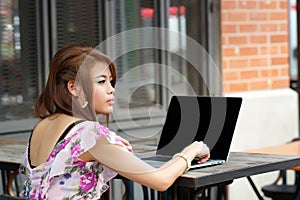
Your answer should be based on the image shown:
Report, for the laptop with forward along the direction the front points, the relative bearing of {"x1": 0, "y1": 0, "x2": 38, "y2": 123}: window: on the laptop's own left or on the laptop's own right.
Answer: on the laptop's own right

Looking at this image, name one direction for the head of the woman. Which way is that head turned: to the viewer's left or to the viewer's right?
to the viewer's right
